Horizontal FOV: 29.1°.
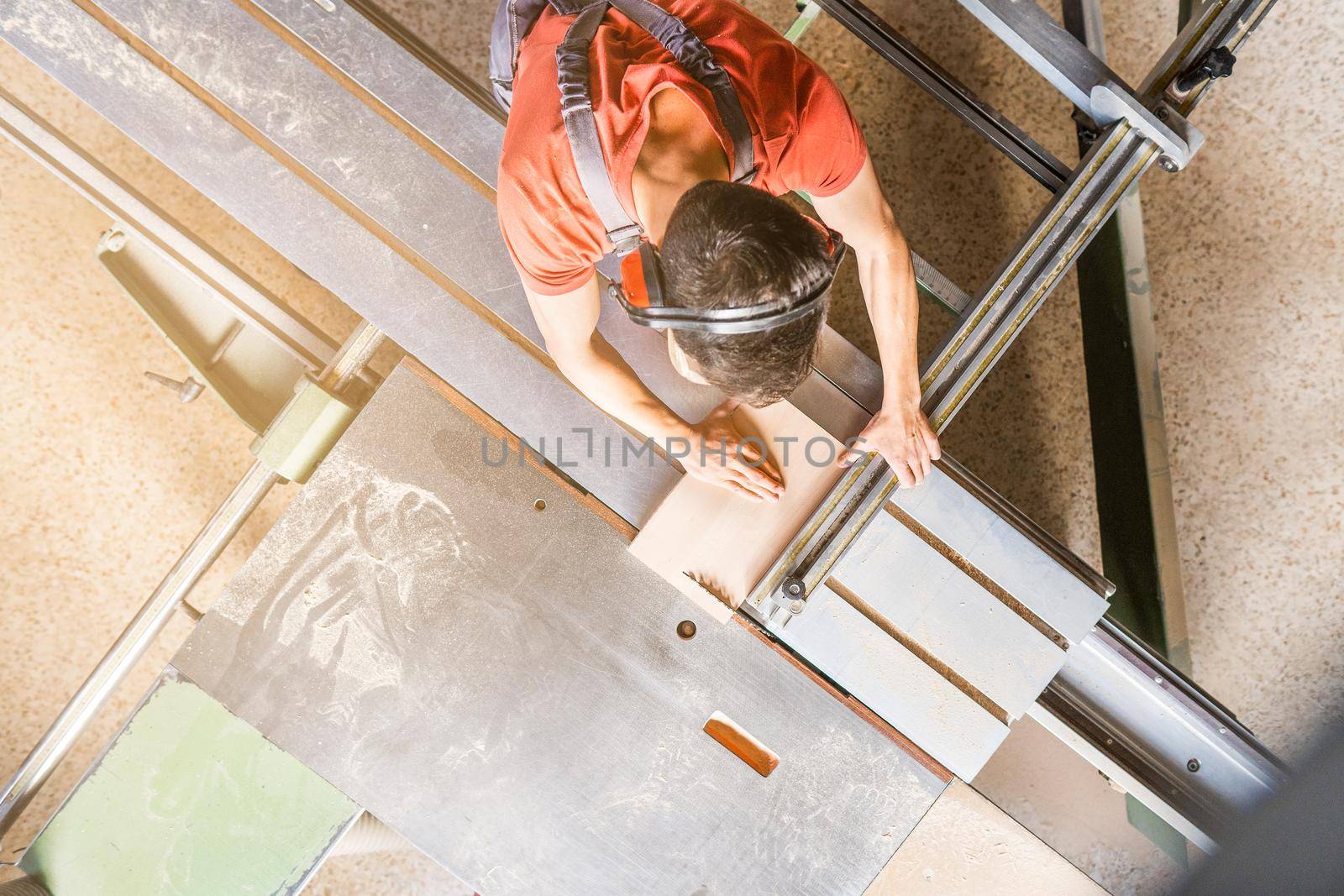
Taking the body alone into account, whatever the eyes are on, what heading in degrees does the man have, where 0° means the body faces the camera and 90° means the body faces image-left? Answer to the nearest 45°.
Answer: approximately 0°
